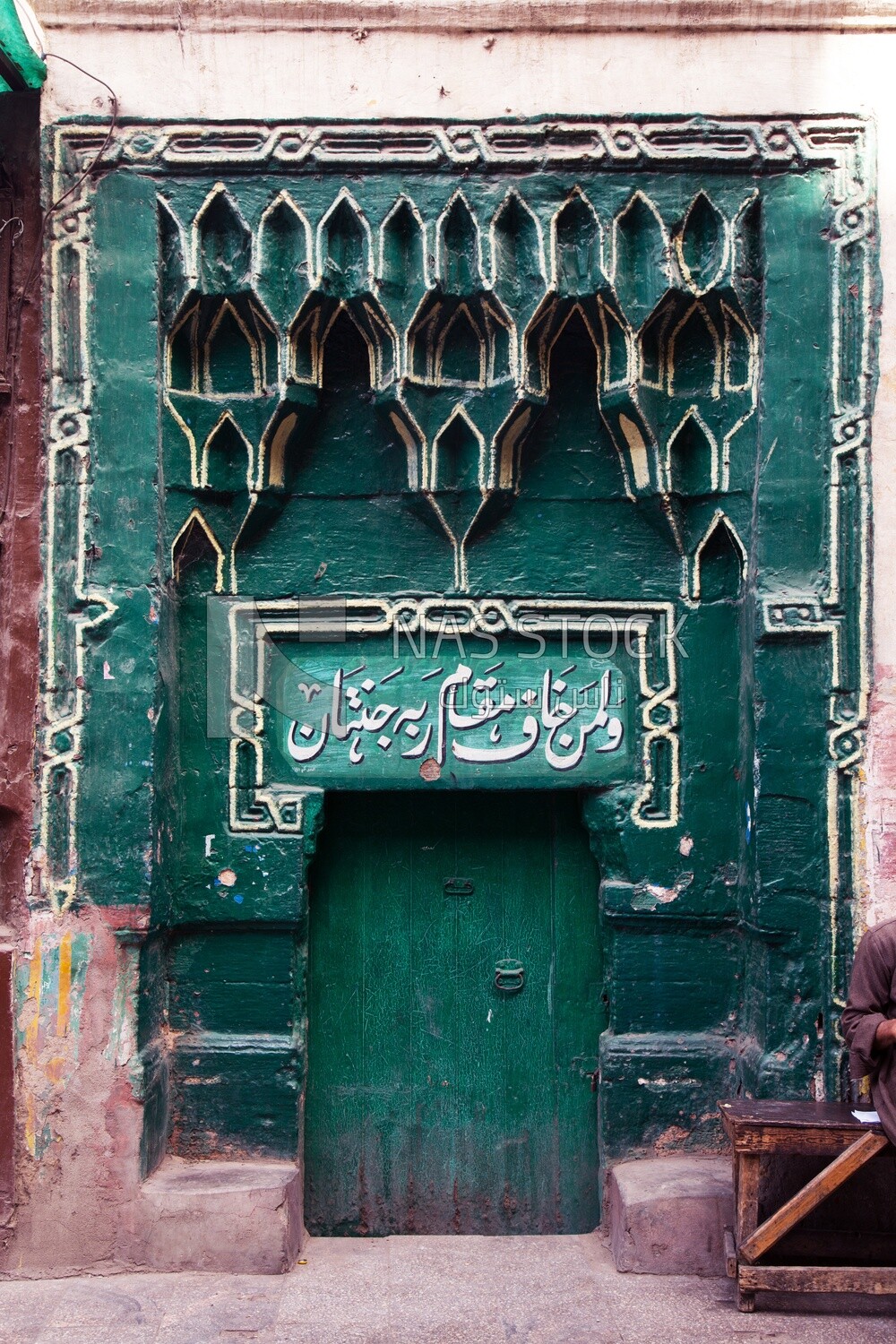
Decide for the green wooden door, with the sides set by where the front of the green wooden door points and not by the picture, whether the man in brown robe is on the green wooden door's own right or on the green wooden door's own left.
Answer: on the green wooden door's own left

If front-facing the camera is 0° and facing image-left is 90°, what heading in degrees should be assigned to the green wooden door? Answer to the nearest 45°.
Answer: approximately 0°
